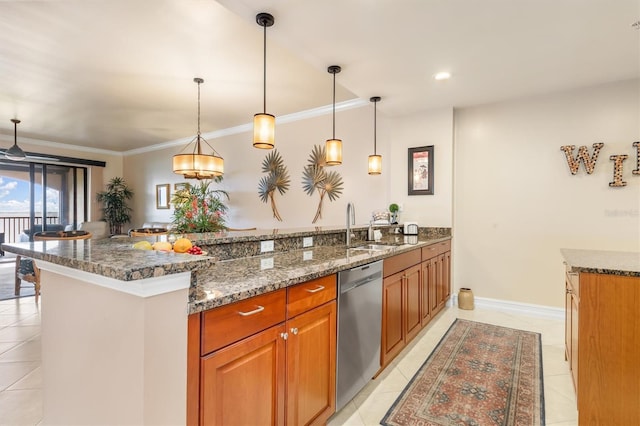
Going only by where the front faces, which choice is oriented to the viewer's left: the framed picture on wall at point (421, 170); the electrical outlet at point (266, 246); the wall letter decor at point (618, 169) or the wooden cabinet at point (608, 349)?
the wooden cabinet

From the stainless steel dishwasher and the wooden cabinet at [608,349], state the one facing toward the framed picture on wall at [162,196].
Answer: the wooden cabinet

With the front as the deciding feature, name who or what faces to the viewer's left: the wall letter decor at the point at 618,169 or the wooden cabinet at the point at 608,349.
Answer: the wooden cabinet

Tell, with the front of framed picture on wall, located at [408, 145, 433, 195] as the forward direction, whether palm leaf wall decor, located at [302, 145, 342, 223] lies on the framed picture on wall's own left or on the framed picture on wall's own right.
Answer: on the framed picture on wall's own right

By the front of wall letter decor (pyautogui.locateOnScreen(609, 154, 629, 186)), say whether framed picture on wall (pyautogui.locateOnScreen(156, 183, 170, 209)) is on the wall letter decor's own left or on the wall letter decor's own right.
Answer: on the wall letter decor's own right

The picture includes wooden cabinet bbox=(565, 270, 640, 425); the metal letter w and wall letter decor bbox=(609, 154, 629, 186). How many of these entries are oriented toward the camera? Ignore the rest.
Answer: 2

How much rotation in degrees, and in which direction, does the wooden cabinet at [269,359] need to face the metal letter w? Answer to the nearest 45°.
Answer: approximately 90° to its left

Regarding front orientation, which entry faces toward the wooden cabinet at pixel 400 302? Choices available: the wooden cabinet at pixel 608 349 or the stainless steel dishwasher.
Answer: the wooden cabinet at pixel 608 349

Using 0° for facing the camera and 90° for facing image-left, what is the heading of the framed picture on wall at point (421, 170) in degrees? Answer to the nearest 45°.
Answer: approximately 0°

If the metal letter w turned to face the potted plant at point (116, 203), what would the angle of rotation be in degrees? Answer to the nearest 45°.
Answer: approximately 90° to its right

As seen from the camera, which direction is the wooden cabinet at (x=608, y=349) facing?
to the viewer's left

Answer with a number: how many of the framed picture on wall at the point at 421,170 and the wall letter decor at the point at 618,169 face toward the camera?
2

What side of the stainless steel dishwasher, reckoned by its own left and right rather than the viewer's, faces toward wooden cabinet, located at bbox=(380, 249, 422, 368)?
left

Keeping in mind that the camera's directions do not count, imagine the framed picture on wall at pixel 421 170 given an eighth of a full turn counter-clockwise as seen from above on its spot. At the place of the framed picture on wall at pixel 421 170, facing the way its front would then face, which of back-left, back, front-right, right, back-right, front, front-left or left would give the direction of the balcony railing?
back-right
